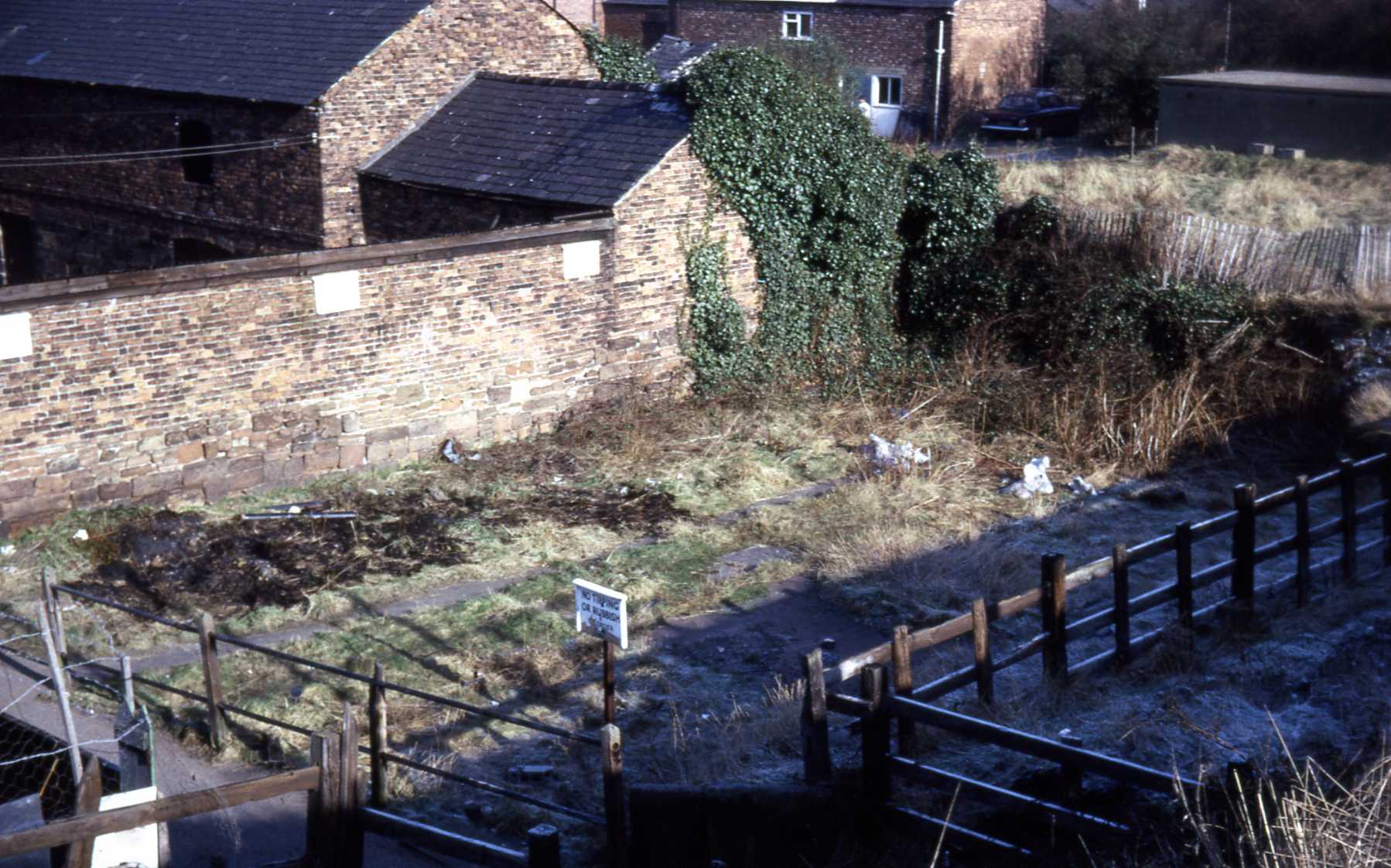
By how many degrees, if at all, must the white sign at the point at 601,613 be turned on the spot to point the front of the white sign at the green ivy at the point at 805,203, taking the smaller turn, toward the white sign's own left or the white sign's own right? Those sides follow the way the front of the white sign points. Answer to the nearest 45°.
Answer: approximately 135° to the white sign's own right

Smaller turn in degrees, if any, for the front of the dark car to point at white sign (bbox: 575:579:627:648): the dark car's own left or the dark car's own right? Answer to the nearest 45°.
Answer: approximately 45° to the dark car's own left

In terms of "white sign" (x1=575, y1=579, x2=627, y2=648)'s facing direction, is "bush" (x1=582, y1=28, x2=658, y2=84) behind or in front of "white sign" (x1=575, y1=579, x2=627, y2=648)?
behind

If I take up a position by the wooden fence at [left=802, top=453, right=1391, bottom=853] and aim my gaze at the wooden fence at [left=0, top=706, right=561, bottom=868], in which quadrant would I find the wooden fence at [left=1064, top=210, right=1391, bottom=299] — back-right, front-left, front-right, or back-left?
back-right

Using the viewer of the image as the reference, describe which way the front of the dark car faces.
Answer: facing the viewer and to the left of the viewer

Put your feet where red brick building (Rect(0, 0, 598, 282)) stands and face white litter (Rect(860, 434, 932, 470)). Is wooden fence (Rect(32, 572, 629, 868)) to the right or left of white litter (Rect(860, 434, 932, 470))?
right

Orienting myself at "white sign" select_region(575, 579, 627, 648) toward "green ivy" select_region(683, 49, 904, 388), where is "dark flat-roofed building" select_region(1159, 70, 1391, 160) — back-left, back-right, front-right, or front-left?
front-right

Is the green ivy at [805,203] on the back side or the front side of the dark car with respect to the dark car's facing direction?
on the front side

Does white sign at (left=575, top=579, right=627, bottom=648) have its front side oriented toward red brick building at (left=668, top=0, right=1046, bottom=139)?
no

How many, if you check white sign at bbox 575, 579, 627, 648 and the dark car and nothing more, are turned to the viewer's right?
0

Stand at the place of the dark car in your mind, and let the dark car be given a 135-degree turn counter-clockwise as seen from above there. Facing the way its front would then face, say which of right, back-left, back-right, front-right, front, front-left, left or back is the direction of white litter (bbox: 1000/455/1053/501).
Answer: right

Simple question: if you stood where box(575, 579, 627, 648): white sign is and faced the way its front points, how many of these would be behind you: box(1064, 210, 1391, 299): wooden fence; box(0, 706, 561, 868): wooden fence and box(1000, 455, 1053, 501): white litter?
2
